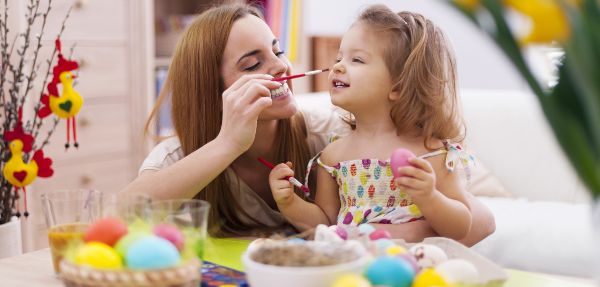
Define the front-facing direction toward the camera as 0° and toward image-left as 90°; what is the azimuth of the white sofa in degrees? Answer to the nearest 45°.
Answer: approximately 0°

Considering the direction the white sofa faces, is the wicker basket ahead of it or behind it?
ahead

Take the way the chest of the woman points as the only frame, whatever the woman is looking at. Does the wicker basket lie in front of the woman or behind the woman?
in front

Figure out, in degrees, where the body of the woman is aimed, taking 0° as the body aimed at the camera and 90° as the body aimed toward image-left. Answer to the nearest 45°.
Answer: approximately 315°

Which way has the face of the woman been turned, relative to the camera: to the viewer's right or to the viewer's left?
to the viewer's right

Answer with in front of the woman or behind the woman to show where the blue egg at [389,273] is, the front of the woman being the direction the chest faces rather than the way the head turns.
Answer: in front
